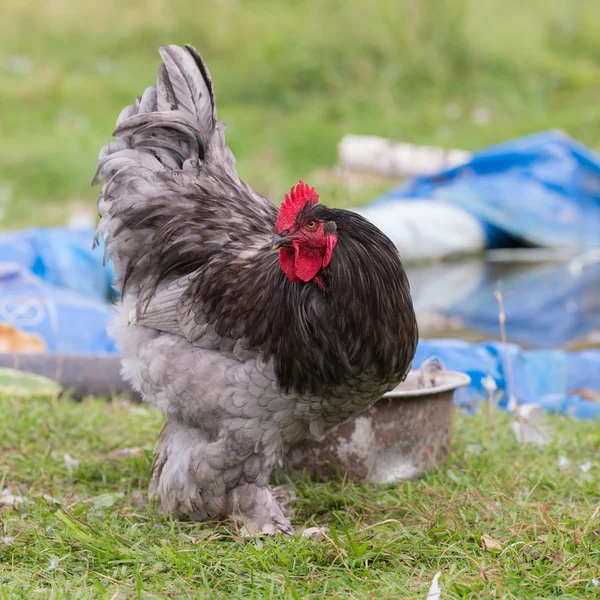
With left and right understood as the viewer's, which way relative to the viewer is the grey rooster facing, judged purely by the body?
facing to the right of the viewer

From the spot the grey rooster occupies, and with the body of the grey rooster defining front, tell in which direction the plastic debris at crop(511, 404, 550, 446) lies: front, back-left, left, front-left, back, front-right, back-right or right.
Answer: front-left

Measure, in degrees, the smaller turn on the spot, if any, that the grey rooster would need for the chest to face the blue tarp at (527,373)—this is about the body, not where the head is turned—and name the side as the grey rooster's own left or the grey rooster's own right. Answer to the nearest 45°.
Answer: approximately 45° to the grey rooster's own left

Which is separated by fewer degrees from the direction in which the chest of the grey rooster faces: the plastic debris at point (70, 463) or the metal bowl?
the metal bowl

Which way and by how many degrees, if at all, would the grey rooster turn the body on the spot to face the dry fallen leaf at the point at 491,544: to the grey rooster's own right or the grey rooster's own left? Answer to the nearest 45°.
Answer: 0° — it already faces it
